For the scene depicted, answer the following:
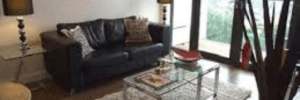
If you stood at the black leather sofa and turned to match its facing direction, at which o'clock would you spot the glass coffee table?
The glass coffee table is roughly at 12 o'clock from the black leather sofa.

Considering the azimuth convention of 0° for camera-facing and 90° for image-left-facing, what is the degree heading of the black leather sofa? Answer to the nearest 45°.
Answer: approximately 315°

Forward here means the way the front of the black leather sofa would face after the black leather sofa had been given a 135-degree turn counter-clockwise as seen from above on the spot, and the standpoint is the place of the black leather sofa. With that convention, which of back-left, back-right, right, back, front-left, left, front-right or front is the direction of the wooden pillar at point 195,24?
front-right

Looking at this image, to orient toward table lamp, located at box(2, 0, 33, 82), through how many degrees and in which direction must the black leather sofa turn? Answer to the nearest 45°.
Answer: approximately 90° to its right

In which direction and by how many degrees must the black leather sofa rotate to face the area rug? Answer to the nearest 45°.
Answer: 0° — it already faces it
